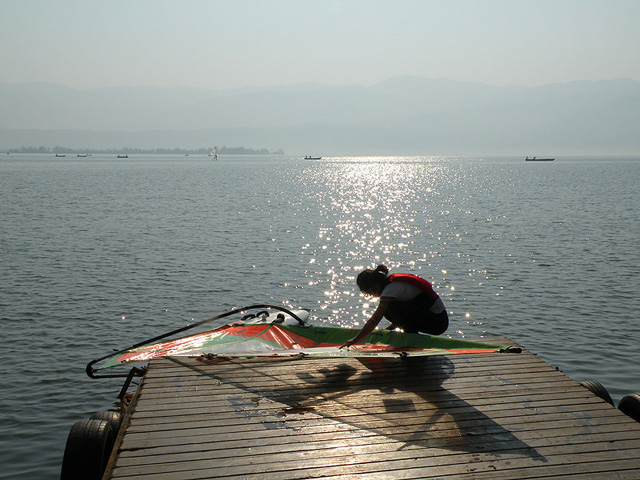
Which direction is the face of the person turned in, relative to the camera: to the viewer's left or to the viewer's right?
to the viewer's left

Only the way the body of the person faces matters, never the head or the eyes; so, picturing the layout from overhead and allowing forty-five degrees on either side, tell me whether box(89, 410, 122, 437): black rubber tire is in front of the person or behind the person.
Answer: in front

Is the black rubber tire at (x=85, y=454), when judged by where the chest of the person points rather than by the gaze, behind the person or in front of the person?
in front

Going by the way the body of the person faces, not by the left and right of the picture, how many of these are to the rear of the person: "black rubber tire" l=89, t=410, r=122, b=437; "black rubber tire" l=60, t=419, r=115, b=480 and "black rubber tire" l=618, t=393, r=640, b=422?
1

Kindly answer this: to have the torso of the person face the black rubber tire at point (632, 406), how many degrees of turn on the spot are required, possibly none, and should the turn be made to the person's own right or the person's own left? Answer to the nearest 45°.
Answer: approximately 180°

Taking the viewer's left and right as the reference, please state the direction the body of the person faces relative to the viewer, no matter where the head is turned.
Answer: facing to the left of the viewer
